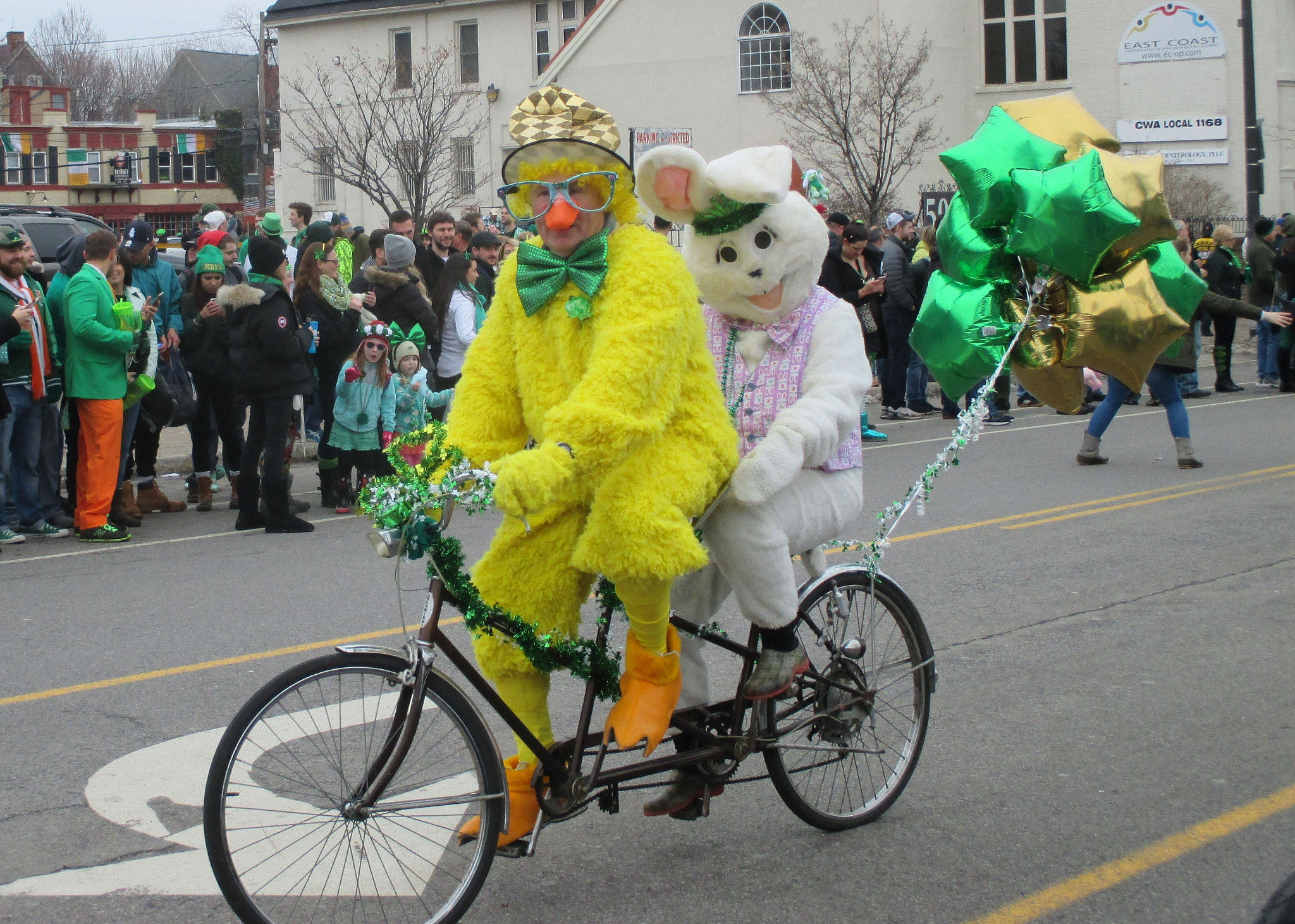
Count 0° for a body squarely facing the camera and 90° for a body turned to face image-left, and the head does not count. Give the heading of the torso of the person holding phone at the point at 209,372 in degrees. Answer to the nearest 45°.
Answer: approximately 315°

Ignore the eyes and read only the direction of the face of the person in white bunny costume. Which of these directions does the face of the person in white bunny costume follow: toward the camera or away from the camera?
toward the camera

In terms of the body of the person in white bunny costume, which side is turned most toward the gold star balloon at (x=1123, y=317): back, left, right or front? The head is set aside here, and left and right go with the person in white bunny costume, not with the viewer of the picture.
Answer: back

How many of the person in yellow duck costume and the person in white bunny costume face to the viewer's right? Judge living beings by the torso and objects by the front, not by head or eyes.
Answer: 0

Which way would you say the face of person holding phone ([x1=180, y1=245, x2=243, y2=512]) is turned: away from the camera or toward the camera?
toward the camera

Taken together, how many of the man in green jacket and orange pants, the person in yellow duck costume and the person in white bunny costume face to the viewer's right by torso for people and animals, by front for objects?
1

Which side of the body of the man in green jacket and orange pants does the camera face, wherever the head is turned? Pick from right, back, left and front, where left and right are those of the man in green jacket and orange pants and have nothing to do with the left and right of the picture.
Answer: right
